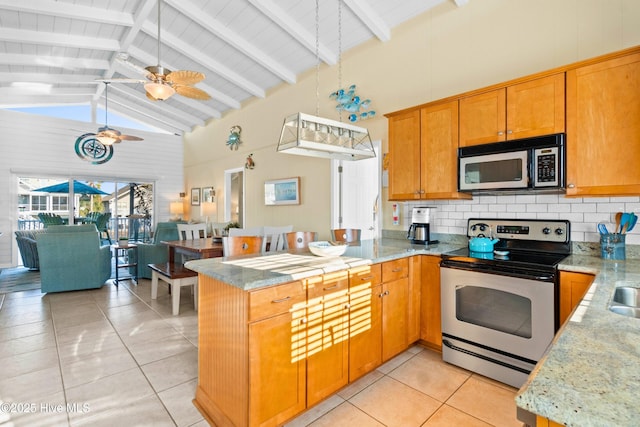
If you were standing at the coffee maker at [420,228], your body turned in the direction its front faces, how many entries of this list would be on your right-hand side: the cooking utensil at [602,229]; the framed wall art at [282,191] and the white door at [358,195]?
2

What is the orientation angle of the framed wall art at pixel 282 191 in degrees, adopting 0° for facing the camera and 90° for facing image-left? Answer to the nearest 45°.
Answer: approximately 45°

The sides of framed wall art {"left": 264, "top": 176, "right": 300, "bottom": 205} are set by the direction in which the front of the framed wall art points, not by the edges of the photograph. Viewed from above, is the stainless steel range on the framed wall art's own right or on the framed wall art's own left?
on the framed wall art's own left

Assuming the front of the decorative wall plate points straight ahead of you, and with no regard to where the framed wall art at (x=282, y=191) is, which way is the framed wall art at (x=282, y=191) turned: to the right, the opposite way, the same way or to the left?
to the right

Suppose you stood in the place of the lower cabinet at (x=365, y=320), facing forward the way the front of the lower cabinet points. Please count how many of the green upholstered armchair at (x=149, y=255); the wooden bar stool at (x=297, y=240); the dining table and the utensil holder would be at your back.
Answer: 3

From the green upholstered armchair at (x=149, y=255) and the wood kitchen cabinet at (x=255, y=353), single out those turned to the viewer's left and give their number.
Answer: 1

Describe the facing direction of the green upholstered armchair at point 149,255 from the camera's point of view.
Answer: facing to the left of the viewer

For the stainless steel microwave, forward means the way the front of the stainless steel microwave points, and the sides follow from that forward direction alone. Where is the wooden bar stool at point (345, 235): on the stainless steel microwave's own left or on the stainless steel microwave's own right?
on the stainless steel microwave's own right
